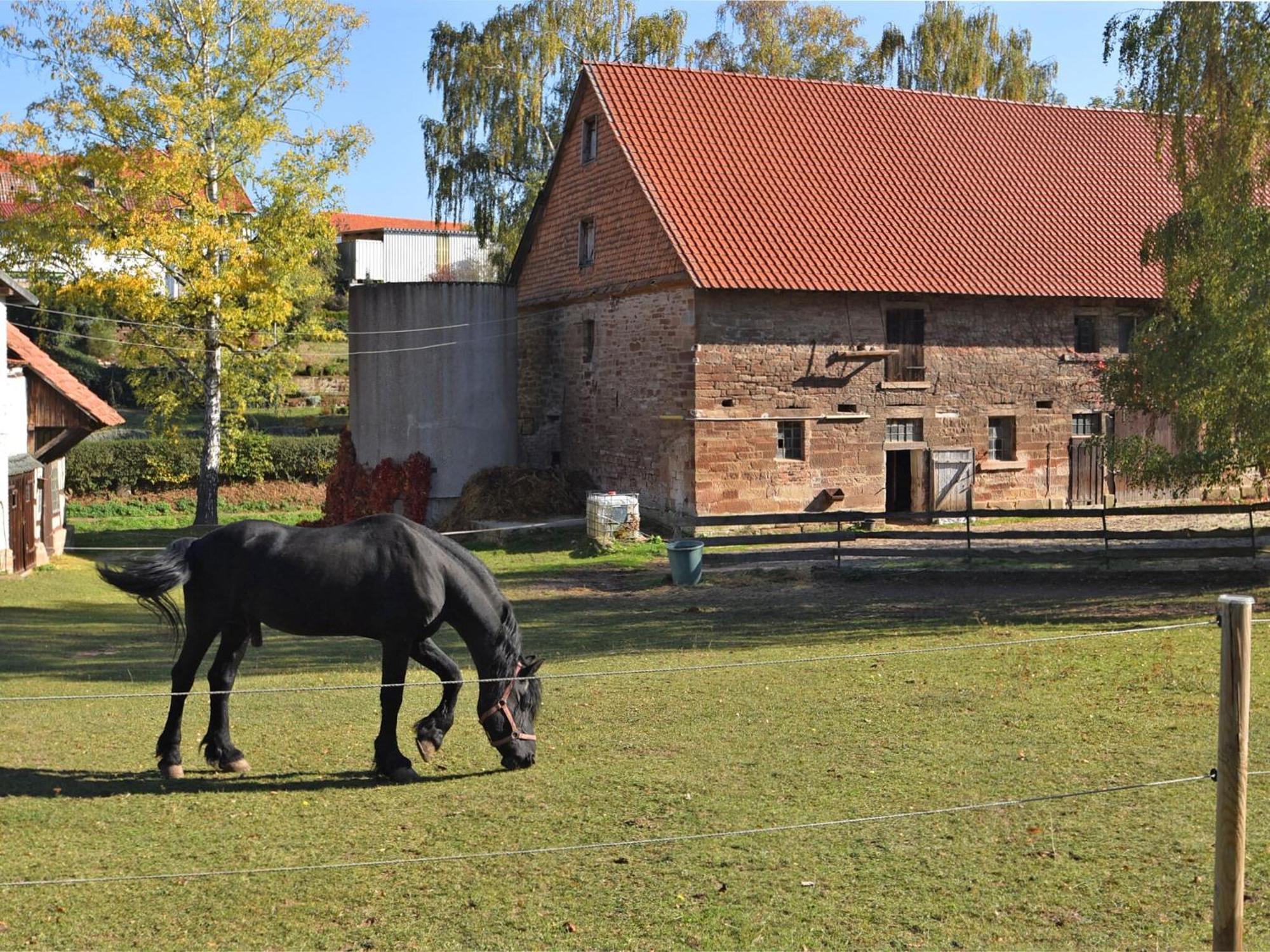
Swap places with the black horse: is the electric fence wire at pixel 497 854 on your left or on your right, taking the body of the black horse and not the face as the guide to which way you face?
on your right

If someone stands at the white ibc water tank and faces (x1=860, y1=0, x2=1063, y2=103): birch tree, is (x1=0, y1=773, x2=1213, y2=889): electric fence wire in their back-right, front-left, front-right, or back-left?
back-right

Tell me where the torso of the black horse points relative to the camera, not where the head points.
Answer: to the viewer's right

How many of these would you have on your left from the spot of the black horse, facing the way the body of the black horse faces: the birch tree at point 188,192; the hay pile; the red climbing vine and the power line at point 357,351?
4

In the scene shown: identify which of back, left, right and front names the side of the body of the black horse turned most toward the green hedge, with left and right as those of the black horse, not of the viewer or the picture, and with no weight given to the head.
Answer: left

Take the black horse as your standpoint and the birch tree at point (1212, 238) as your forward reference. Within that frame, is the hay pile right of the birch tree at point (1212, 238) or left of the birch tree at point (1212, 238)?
left

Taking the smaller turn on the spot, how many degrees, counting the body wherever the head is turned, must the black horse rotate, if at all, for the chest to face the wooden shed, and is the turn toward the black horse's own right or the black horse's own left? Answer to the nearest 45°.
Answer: approximately 90° to the black horse's own left

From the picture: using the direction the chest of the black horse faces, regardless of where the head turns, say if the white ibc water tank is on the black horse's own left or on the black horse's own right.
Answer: on the black horse's own left

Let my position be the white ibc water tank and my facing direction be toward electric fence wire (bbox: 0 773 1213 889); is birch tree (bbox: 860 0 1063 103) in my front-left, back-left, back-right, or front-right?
back-left

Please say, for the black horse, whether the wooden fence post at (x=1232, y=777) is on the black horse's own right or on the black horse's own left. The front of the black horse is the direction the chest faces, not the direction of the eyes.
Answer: on the black horse's own right

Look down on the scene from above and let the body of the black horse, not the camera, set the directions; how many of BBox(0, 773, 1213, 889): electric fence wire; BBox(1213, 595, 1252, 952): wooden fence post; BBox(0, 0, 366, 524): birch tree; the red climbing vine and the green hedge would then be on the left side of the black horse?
3
